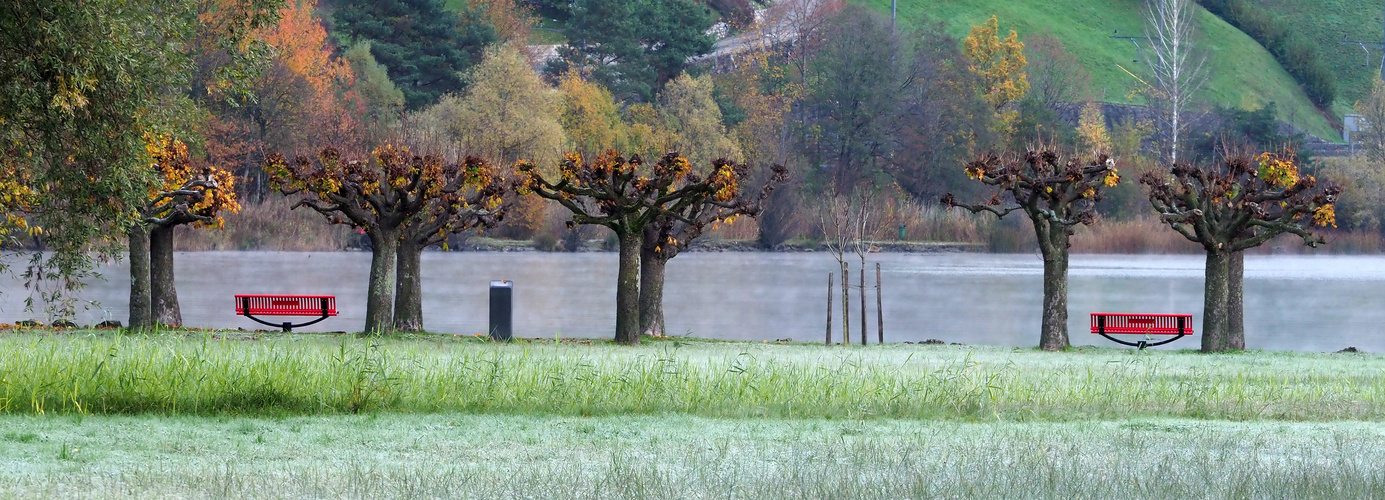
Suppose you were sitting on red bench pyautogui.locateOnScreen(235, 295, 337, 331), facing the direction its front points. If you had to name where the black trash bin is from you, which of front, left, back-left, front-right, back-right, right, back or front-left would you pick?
back-right

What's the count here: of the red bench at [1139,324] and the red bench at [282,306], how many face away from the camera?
2

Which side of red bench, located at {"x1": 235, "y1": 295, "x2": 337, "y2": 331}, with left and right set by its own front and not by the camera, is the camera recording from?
back

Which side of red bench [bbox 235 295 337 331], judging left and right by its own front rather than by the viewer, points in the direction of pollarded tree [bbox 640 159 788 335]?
right

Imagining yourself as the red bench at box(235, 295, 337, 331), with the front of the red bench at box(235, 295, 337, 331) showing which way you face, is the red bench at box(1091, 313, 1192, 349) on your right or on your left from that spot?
on your right

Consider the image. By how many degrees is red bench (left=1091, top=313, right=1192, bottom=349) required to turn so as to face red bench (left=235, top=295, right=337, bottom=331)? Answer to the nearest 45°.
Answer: approximately 90° to its left

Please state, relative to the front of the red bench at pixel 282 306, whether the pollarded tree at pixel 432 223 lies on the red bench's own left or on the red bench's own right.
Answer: on the red bench's own right

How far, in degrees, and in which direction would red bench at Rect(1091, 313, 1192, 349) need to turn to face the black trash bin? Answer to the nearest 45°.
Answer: approximately 135° to its left

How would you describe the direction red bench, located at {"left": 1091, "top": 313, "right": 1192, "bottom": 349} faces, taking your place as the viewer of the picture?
facing away from the viewer
